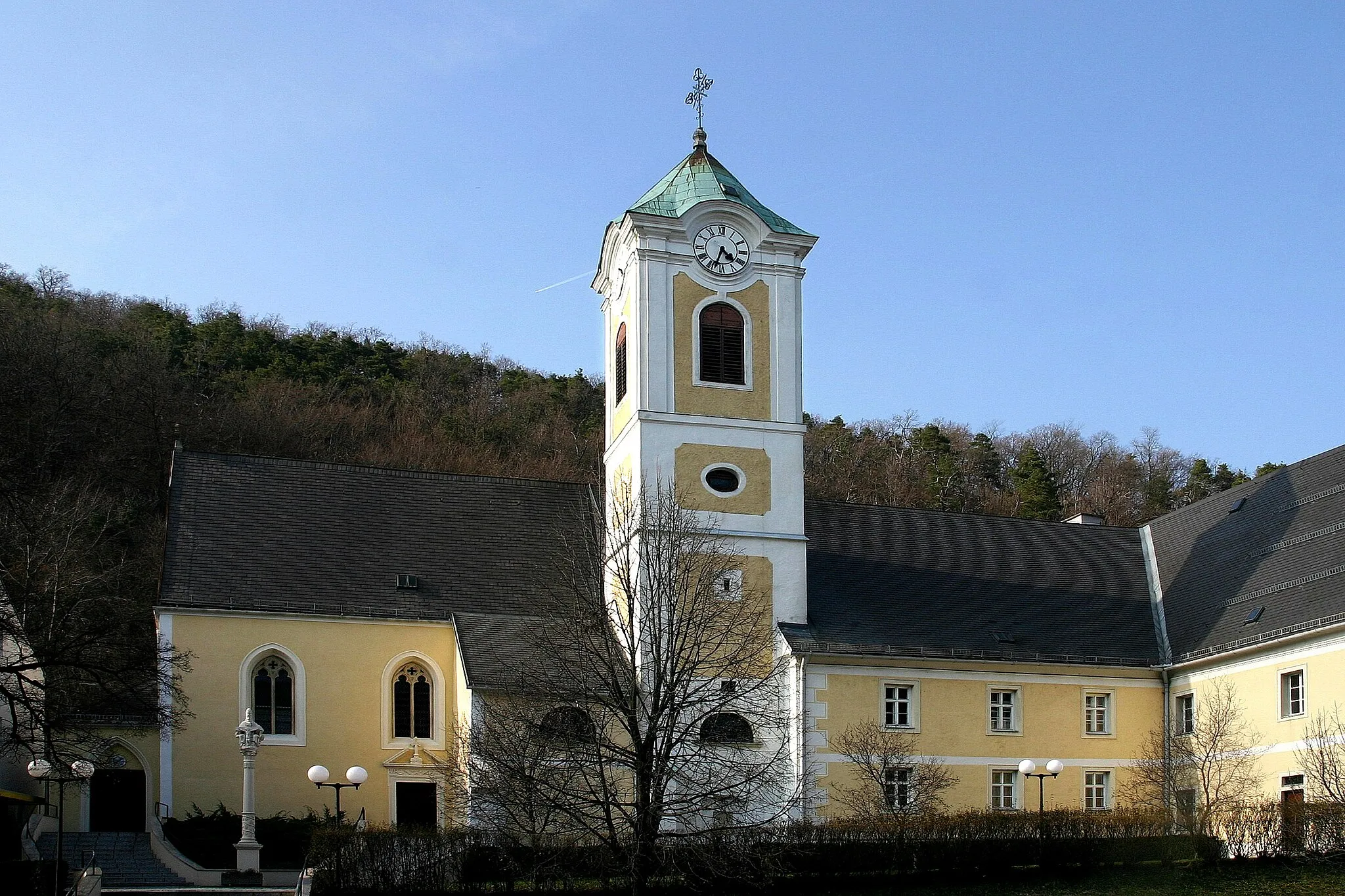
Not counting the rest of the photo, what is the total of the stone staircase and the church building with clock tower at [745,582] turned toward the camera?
2

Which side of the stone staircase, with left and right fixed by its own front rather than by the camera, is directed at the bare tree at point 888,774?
left

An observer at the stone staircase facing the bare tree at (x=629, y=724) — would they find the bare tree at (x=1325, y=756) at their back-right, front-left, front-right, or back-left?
front-left

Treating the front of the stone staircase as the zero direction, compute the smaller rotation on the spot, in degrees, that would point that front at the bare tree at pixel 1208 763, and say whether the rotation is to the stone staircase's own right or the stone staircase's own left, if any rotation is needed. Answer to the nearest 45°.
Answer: approximately 90° to the stone staircase's own left

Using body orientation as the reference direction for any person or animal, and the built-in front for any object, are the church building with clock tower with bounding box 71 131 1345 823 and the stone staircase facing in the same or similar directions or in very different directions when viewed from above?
same or similar directions

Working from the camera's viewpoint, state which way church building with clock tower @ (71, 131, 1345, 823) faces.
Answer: facing the viewer

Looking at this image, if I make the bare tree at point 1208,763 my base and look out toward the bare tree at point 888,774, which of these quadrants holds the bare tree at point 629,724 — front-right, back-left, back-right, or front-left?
front-left

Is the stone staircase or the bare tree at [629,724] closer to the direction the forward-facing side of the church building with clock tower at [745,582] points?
the bare tree

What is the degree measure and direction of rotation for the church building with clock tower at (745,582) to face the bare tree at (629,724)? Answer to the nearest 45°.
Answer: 0° — it already faces it

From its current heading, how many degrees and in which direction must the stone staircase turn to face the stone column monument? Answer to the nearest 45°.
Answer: approximately 90° to its left

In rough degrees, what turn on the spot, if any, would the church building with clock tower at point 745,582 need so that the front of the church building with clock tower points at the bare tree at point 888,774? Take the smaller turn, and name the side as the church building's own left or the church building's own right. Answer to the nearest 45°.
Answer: approximately 45° to the church building's own left
